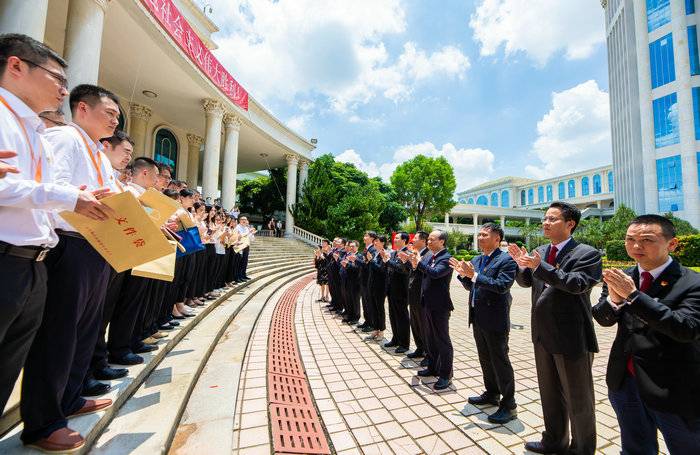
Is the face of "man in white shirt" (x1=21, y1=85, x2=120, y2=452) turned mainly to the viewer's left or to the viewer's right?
to the viewer's right

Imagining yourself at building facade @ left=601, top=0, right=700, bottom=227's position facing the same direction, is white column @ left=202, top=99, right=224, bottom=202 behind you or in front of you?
in front

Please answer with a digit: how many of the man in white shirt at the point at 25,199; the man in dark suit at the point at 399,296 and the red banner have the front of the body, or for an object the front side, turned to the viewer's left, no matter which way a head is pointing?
1

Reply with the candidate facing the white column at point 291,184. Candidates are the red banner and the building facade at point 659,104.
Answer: the building facade

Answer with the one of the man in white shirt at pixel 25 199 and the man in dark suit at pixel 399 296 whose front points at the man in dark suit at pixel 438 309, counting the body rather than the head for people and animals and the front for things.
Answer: the man in white shirt

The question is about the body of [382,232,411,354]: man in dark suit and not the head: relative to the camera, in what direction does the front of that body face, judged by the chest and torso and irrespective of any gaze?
to the viewer's left

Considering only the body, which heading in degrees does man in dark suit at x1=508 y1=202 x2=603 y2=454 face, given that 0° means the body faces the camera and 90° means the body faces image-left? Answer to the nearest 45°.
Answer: approximately 45°

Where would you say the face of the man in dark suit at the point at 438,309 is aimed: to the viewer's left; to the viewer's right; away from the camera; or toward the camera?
to the viewer's left

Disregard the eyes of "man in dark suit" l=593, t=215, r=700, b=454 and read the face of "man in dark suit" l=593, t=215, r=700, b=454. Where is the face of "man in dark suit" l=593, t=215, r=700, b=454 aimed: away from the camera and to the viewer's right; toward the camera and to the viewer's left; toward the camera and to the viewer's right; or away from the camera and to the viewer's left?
toward the camera and to the viewer's left

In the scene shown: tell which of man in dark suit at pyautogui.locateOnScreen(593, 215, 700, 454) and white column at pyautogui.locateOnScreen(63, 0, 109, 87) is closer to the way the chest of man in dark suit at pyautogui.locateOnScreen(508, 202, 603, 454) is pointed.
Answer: the white column

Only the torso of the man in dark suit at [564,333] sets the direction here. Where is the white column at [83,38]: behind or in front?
in front

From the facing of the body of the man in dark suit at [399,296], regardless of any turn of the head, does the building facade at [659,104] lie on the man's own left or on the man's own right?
on the man's own right

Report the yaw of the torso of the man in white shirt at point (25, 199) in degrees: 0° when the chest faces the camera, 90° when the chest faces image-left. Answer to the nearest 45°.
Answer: approximately 270°
